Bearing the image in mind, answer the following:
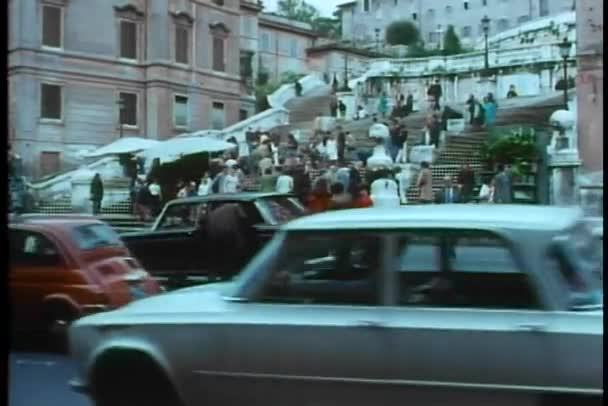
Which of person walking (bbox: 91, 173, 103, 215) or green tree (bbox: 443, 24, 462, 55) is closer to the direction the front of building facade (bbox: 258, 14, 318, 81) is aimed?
the person walking

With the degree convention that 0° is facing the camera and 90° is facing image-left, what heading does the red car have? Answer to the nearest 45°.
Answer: approximately 135°

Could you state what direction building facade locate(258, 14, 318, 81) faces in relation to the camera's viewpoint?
facing the viewer and to the right of the viewer

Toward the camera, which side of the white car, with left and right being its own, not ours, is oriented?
left
